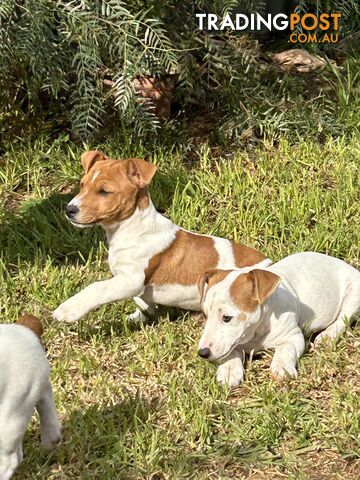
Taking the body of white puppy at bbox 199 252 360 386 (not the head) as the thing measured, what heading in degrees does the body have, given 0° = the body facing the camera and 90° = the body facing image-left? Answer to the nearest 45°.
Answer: approximately 45°

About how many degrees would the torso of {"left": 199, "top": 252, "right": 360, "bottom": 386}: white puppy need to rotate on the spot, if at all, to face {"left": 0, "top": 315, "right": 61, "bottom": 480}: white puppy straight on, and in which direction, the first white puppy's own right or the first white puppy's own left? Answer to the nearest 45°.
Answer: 0° — it already faces it

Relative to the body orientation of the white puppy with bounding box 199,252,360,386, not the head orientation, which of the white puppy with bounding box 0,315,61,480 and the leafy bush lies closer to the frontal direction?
the white puppy

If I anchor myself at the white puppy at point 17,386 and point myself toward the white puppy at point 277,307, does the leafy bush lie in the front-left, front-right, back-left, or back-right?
front-left

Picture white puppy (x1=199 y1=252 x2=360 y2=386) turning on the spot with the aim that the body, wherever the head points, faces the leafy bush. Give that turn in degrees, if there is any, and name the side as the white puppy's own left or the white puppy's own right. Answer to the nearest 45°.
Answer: approximately 90° to the white puppy's own right

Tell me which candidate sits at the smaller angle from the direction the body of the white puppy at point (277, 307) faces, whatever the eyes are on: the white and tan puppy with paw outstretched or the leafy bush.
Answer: the white and tan puppy with paw outstretched

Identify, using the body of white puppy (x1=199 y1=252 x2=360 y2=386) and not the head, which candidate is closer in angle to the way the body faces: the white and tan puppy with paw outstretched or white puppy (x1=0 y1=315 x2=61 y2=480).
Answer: the white puppy
